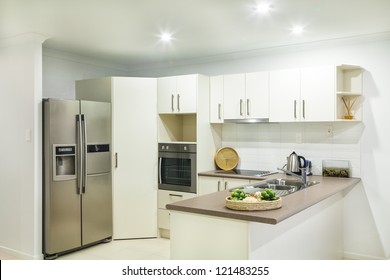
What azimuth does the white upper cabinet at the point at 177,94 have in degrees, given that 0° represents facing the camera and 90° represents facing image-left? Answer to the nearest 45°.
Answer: approximately 0°

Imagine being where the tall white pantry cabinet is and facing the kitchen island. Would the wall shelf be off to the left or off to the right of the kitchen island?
left

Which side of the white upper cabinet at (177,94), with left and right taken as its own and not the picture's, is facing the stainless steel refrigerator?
right

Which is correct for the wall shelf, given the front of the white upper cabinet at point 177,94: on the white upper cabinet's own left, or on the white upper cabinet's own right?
on the white upper cabinet's own left

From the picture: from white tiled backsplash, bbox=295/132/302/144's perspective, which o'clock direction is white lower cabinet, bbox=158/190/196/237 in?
The white lower cabinet is roughly at 3 o'clock from the white tiled backsplash.

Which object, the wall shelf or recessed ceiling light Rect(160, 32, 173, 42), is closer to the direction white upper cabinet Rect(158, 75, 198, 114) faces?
the recessed ceiling light

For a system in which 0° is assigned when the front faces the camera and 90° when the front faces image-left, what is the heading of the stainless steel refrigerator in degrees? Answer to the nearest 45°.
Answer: approximately 315°

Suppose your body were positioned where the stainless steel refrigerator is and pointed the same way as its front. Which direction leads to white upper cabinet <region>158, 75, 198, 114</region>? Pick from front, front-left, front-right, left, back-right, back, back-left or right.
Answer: front-left
